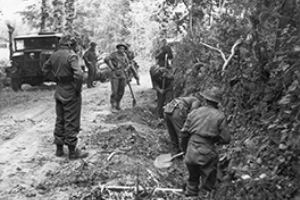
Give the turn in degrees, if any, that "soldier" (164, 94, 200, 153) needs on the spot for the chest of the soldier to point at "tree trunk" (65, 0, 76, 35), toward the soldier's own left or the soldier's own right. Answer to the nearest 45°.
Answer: approximately 90° to the soldier's own left

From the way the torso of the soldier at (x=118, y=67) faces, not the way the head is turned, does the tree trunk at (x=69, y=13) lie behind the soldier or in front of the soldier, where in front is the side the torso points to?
behind

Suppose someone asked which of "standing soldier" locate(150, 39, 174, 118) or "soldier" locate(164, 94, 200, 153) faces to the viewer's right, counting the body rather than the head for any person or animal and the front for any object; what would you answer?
the soldier

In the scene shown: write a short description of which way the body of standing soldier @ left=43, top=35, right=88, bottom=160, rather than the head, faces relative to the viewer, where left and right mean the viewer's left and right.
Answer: facing away from the viewer and to the right of the viewer
